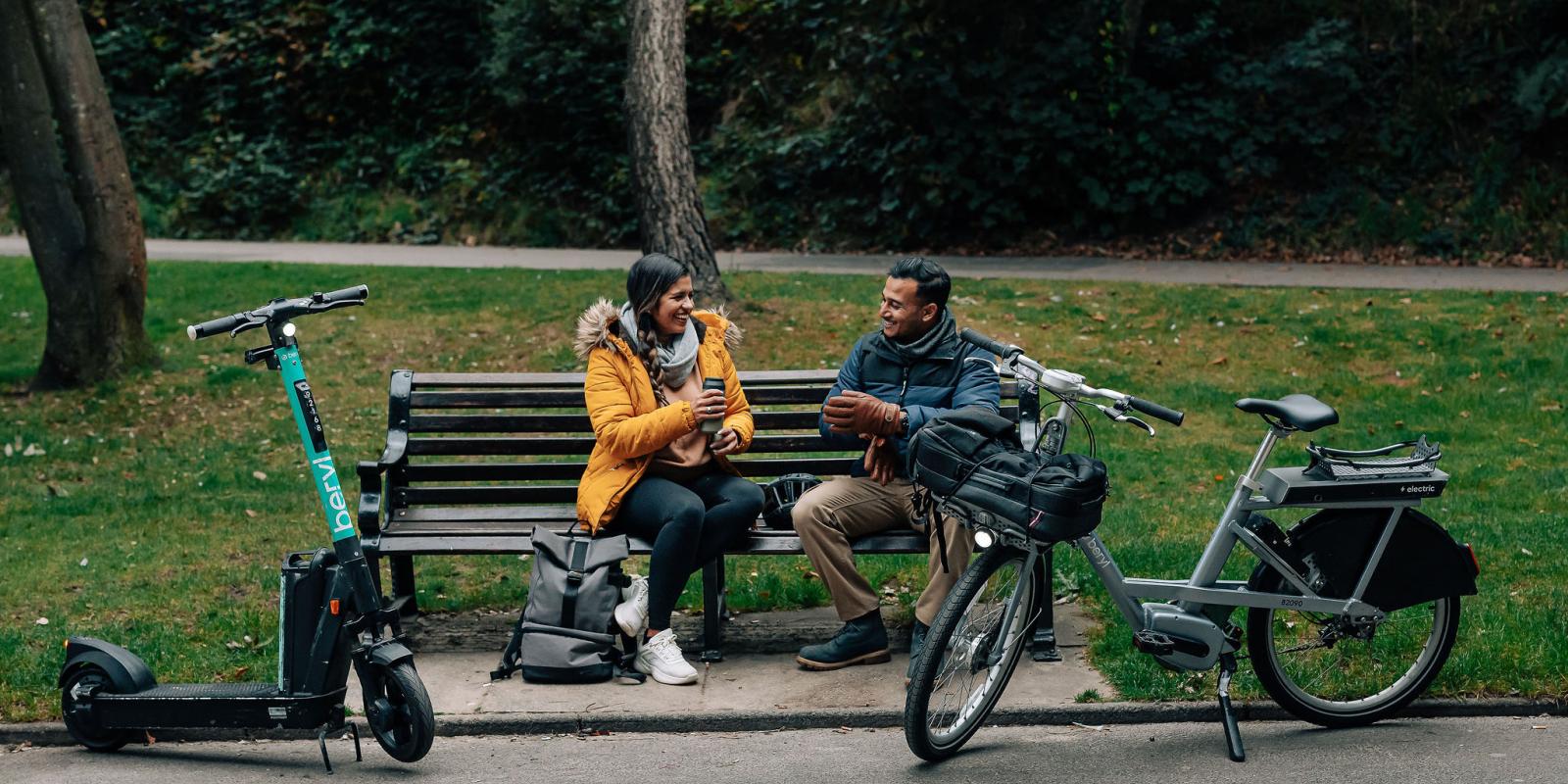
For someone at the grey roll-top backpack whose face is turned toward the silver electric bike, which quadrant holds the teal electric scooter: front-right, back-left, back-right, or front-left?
back-right

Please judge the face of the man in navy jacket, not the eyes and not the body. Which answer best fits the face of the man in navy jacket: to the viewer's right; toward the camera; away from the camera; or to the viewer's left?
to the viewer's left

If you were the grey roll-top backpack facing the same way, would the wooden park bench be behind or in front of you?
behind

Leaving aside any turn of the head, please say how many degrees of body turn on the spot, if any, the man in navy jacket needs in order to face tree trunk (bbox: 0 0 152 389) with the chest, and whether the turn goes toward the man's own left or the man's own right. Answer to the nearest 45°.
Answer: approximately 90° to the man's own right

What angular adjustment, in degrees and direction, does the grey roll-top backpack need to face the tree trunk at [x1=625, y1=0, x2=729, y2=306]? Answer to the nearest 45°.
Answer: approximately 180°

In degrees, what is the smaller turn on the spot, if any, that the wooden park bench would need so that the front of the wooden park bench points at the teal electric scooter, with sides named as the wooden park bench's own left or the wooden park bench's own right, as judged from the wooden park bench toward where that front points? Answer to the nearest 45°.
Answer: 0° — it already faces it

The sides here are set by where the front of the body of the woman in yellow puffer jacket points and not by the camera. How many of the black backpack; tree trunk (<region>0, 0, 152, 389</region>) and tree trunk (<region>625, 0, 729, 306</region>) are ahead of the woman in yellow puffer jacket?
1

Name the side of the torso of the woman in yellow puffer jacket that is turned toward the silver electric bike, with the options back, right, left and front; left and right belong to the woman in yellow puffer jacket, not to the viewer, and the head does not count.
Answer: front

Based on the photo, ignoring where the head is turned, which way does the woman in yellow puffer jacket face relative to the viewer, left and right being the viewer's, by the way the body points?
facing the viewer and to the right of the viewer

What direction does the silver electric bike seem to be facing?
to the viewer's left

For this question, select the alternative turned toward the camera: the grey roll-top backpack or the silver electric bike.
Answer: the grey roll-top backpack

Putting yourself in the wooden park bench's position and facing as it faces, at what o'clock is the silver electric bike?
The silver electric bike is roughly at 10 o'clock from the wooden park bench.

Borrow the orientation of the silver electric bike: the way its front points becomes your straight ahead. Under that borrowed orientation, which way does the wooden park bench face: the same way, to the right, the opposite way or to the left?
to the left

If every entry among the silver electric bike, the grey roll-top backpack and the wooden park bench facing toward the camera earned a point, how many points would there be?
2

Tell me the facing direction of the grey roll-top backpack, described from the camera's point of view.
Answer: facing the viewer

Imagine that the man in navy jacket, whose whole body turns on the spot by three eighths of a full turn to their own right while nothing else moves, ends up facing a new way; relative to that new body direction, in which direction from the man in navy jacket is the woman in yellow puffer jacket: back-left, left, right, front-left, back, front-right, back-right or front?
left

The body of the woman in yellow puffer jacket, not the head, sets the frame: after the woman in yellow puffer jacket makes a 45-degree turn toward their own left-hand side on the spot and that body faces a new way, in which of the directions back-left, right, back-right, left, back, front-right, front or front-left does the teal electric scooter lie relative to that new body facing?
back-right

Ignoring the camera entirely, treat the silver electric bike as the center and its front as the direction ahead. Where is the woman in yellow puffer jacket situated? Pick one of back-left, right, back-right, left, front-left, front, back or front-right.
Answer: front

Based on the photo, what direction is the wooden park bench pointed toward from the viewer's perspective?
toward the camera
